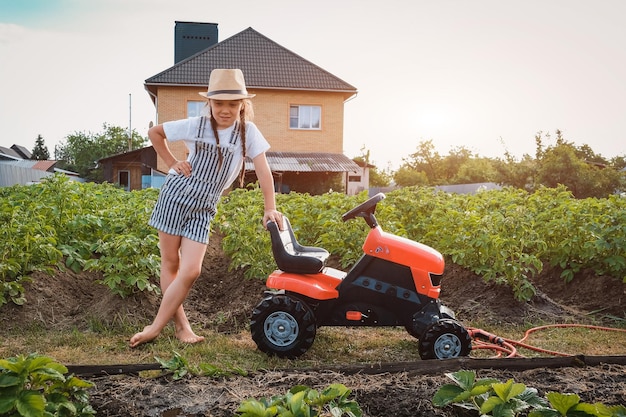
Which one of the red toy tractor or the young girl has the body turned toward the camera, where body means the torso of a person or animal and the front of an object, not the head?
the young girl

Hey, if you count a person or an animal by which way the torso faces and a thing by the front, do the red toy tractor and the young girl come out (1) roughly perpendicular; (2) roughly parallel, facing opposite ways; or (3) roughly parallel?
roughly perpendicular

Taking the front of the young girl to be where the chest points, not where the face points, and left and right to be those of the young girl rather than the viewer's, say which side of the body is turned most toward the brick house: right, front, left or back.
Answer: back

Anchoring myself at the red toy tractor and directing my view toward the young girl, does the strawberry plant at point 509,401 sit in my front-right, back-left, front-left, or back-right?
back-left

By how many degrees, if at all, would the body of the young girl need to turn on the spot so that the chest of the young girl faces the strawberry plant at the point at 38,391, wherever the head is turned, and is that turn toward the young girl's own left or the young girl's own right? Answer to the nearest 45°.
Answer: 0° — they already face it

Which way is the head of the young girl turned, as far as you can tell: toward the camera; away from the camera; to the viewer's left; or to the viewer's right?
toward the camera

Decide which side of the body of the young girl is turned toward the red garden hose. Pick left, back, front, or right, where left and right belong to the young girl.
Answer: left

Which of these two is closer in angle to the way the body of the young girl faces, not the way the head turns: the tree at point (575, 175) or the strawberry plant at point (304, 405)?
the strawberry plant

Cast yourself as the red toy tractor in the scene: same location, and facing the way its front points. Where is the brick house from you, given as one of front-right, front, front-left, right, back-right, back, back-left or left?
left

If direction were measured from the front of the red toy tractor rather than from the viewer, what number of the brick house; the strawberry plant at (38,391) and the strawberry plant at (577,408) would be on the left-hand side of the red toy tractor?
1

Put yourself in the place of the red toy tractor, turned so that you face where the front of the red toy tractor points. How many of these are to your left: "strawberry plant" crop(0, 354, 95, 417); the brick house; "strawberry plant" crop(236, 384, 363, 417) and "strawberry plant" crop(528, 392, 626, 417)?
1

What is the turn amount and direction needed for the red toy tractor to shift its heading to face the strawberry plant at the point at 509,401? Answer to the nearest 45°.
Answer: approximately 45° to its right

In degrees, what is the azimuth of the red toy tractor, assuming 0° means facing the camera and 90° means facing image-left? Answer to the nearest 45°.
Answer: approximately 270°

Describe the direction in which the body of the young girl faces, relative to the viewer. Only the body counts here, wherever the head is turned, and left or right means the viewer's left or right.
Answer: facing the viewer

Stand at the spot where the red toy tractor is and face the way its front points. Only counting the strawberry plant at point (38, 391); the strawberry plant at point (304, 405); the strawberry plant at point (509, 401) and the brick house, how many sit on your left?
1

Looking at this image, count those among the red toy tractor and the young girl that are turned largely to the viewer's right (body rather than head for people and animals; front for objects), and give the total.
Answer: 1
